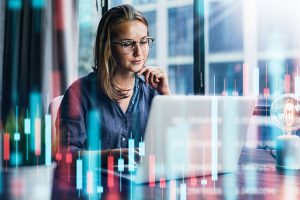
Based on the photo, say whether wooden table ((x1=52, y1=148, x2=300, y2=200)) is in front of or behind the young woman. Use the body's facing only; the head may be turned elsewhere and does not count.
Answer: in front

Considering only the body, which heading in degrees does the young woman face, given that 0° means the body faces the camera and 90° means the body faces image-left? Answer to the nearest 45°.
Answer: approximately 315°

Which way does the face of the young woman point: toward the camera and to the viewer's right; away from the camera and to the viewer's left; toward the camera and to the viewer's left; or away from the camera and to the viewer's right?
toward the camera and to the viewer's right
